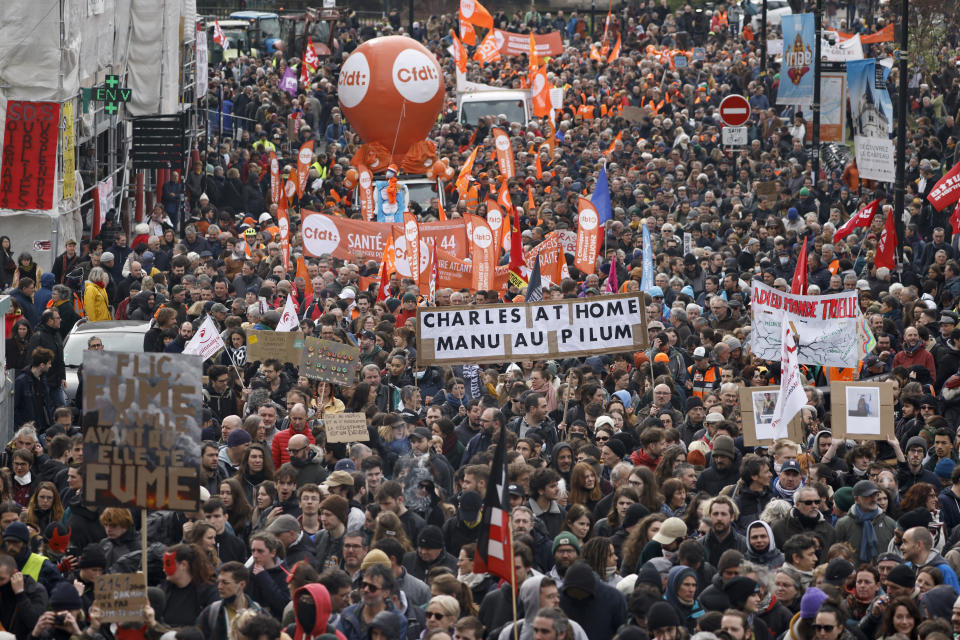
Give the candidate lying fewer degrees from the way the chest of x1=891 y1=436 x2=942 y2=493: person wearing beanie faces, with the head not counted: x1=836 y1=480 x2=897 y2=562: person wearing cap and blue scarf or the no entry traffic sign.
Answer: the person wearing cap and blue scarf

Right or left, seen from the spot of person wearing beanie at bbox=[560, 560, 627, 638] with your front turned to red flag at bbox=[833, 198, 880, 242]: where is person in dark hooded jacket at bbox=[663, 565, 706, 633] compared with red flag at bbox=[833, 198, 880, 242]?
right

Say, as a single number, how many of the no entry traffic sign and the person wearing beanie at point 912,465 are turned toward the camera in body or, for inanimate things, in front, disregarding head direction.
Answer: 2

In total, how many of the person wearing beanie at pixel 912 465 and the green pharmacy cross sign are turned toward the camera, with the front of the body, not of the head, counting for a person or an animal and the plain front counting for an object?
2

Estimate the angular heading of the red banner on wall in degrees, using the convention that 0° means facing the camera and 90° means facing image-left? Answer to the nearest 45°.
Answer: approximately 0°

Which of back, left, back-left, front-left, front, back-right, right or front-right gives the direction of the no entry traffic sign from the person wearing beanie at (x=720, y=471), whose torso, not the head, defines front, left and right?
back-right

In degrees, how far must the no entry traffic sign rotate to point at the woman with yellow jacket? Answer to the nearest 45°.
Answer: approximately 45° to its right
